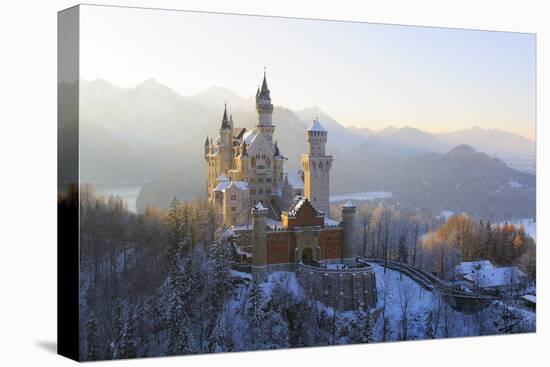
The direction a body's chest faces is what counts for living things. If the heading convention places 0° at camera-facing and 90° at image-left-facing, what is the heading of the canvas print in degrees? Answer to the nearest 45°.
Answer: approximately 315°
